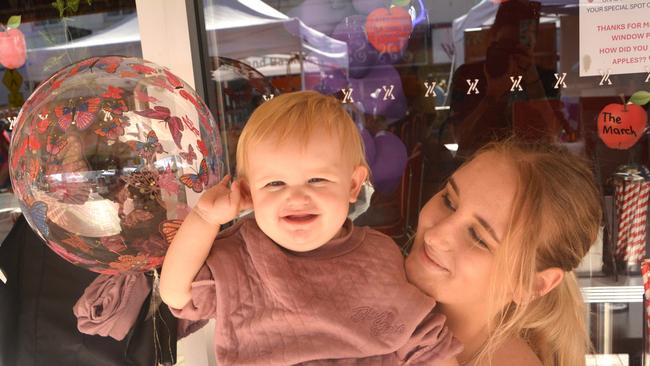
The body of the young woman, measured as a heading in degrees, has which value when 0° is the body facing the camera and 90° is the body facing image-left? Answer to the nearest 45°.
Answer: approximately 45°

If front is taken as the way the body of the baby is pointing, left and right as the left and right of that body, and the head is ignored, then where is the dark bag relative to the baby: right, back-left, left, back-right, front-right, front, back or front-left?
back-right

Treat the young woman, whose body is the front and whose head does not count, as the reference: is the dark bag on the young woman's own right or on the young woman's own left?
on the young woman's own right

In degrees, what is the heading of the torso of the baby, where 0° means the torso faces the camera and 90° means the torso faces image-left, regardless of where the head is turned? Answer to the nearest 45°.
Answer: approximately 0°
